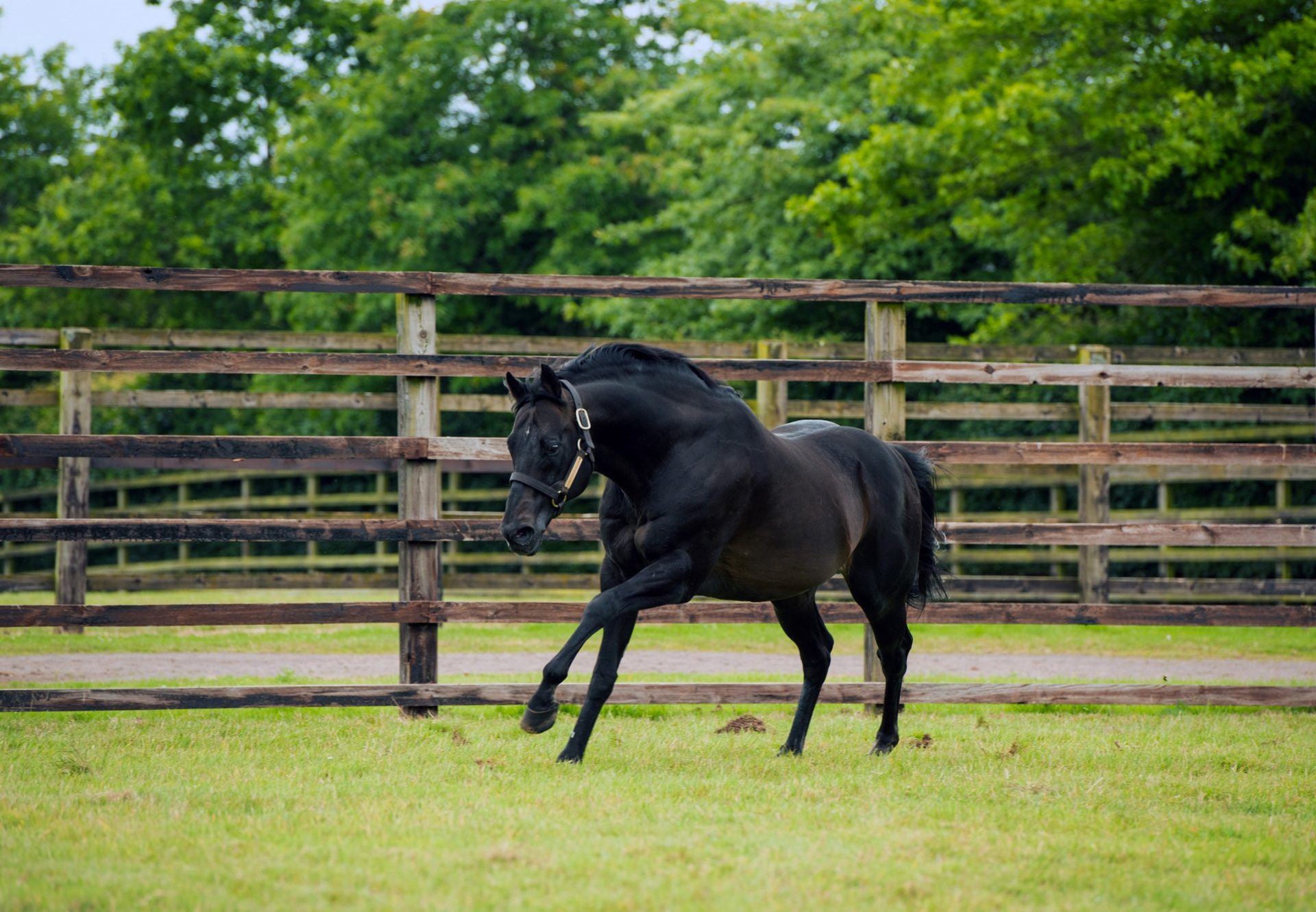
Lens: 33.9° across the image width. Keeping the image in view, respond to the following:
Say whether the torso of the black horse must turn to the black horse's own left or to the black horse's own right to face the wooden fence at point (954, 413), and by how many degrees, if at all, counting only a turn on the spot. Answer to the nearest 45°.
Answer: approximately 135° to the black horse's own right

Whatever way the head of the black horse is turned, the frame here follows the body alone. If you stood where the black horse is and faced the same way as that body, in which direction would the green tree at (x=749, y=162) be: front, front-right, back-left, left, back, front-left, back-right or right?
back-right

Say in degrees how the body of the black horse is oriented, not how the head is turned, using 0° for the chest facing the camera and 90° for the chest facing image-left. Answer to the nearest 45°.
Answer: approximately 45°

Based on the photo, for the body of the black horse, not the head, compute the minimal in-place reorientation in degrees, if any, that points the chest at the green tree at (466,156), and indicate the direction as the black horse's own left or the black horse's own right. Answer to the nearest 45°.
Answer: approximately 135° to the black horse's own right
